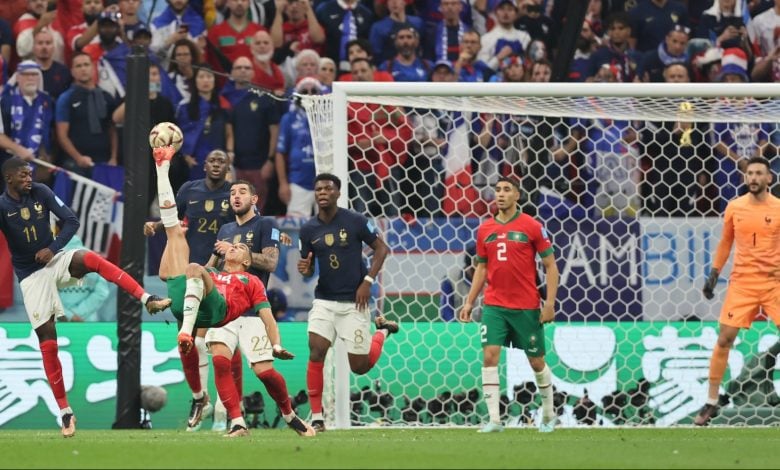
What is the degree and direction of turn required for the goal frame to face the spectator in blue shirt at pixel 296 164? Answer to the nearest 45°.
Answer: approximately 135° to its right

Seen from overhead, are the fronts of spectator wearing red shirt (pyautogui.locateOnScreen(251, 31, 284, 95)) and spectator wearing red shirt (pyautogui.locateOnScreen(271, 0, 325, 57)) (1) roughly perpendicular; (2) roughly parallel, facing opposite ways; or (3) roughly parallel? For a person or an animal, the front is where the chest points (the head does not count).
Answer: roughly parallel

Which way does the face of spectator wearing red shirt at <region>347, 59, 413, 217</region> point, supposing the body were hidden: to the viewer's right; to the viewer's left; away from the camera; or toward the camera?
toward the camera

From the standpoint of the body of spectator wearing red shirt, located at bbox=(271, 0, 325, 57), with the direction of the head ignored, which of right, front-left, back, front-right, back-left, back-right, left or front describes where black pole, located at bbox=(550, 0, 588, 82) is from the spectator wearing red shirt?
front-left

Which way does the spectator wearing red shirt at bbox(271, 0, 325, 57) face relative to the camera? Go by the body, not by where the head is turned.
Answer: toward the camera

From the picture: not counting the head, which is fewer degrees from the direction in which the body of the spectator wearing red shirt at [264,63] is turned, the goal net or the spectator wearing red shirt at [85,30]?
the goal net

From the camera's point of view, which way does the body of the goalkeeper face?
toward the camera

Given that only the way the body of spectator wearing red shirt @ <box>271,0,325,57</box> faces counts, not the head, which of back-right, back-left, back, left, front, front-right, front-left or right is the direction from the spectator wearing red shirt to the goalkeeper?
front-left

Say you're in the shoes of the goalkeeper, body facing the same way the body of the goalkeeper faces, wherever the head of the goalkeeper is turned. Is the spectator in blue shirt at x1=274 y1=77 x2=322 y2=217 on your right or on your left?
on your right

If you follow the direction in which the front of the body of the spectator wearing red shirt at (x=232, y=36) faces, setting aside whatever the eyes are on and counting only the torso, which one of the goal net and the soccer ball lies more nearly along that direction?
the soccer ball
